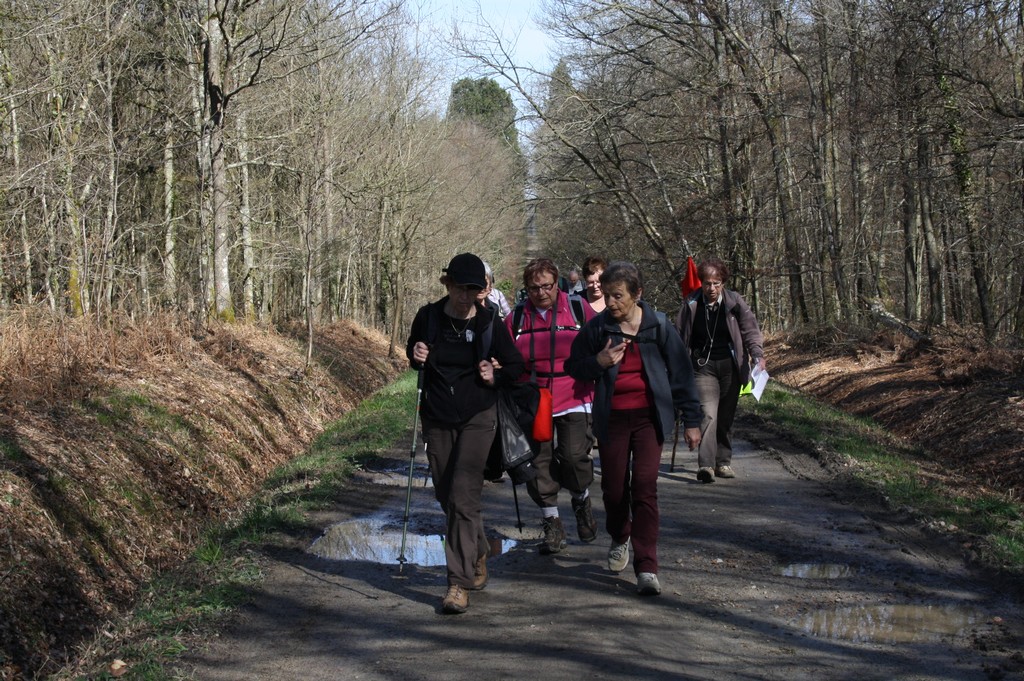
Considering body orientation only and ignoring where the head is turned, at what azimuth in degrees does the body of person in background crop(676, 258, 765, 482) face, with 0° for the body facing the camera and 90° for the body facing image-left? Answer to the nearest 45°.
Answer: approximately 0°

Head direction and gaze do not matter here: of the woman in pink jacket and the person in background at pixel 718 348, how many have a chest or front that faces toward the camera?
2

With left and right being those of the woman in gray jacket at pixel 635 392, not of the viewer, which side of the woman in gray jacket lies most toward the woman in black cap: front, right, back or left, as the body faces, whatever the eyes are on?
right

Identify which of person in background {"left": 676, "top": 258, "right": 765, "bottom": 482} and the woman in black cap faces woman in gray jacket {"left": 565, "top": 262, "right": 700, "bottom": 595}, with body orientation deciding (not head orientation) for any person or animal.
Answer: the person in background

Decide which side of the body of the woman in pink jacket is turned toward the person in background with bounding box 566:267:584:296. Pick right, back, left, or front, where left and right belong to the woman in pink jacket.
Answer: back

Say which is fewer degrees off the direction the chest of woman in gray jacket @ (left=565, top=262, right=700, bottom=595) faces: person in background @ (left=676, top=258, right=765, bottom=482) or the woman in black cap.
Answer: the woman in black cap

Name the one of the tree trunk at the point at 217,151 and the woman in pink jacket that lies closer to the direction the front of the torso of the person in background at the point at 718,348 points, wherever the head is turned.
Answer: the woman in pink jacket

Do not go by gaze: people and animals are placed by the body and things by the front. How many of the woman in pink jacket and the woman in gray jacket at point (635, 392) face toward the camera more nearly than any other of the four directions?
2

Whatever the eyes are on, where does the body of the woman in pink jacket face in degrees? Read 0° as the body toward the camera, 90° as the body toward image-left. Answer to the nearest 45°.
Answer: approximately 0°
